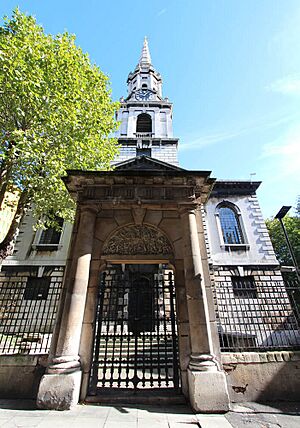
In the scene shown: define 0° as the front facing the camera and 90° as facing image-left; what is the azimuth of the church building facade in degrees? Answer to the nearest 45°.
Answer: approximately 0°

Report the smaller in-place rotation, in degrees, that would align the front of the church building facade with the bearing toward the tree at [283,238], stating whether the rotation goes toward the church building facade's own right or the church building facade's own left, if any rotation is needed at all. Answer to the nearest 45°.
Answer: approximately 135° to the church building facade's own left

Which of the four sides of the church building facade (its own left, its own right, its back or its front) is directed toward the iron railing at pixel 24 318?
right

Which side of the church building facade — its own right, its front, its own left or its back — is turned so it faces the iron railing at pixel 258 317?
left
